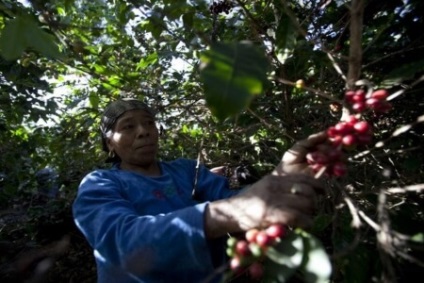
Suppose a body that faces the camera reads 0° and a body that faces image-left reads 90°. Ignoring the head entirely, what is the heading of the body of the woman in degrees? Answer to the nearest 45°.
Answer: approximately 315°

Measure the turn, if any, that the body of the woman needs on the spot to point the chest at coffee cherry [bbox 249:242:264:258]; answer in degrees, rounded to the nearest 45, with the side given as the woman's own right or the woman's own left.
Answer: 0° — they already face it

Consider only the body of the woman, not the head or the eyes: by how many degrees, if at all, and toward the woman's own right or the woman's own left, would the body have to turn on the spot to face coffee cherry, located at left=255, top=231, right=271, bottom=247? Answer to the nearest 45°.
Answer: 0° — they already face it
